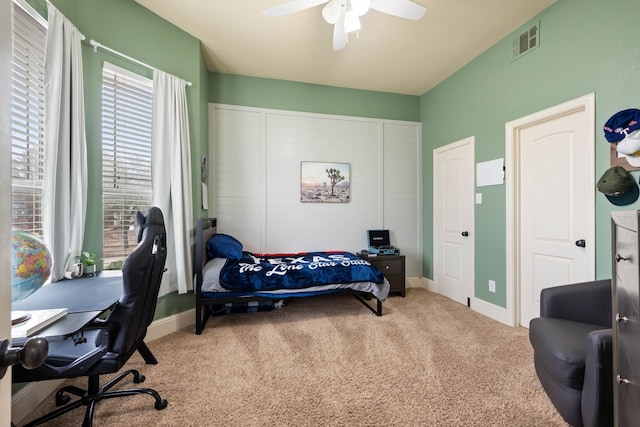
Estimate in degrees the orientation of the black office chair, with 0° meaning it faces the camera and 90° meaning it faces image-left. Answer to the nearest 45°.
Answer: approximately 90°

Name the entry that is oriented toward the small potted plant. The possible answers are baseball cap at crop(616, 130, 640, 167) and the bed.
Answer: the baseball cap

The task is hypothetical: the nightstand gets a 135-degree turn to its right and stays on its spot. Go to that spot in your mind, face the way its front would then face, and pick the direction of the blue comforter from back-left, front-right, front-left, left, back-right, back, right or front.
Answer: left

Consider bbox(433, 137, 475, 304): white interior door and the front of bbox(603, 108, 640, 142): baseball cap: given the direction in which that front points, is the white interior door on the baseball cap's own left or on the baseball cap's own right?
on the baseball cap's own right

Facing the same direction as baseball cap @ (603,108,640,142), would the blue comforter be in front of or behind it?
in front

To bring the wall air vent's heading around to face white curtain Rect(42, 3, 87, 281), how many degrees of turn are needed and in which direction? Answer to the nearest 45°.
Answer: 0° — it already faces it

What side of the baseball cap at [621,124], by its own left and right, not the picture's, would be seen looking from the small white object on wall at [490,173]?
right

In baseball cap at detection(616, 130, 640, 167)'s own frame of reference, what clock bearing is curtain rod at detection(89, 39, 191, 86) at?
The curtain rod is roughly at 12 o'clock from the baseball cap.

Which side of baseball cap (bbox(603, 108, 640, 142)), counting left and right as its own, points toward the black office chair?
front

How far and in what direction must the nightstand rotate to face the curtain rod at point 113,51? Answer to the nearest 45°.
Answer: approximately 45° to its right

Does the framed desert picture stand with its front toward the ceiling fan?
yes

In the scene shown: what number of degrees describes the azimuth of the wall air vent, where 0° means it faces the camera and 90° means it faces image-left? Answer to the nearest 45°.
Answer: approximately 45°

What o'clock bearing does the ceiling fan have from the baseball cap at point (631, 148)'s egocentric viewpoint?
The ceiling fan is roughly at 12 o'clock from the baseball cap.

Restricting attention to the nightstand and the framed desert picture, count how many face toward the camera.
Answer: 2
